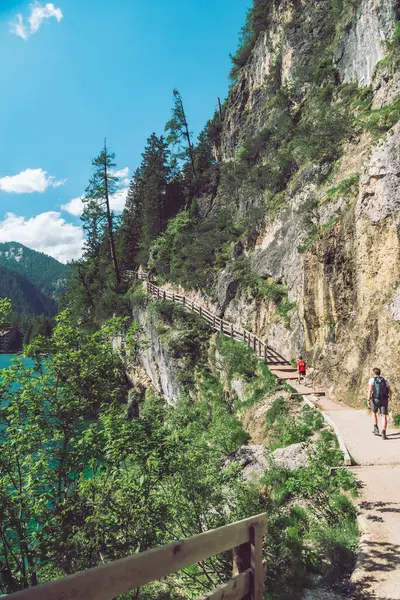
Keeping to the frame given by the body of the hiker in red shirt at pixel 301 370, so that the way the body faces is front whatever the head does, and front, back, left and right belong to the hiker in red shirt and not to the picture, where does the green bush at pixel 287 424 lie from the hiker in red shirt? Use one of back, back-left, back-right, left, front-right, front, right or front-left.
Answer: back

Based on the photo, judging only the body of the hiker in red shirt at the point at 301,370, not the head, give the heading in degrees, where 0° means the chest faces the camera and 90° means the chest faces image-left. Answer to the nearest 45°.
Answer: approximately 180°

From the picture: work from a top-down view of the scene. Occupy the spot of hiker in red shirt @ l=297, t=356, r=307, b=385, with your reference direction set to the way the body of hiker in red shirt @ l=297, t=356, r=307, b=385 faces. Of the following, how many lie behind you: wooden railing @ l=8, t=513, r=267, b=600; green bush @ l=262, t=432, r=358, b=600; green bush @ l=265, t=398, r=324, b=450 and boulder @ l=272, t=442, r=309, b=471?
4

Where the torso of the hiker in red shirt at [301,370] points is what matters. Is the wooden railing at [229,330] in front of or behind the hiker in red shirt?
in front

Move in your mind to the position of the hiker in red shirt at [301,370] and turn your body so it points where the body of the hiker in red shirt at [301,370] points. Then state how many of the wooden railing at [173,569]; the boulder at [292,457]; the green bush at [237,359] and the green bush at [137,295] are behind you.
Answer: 2
